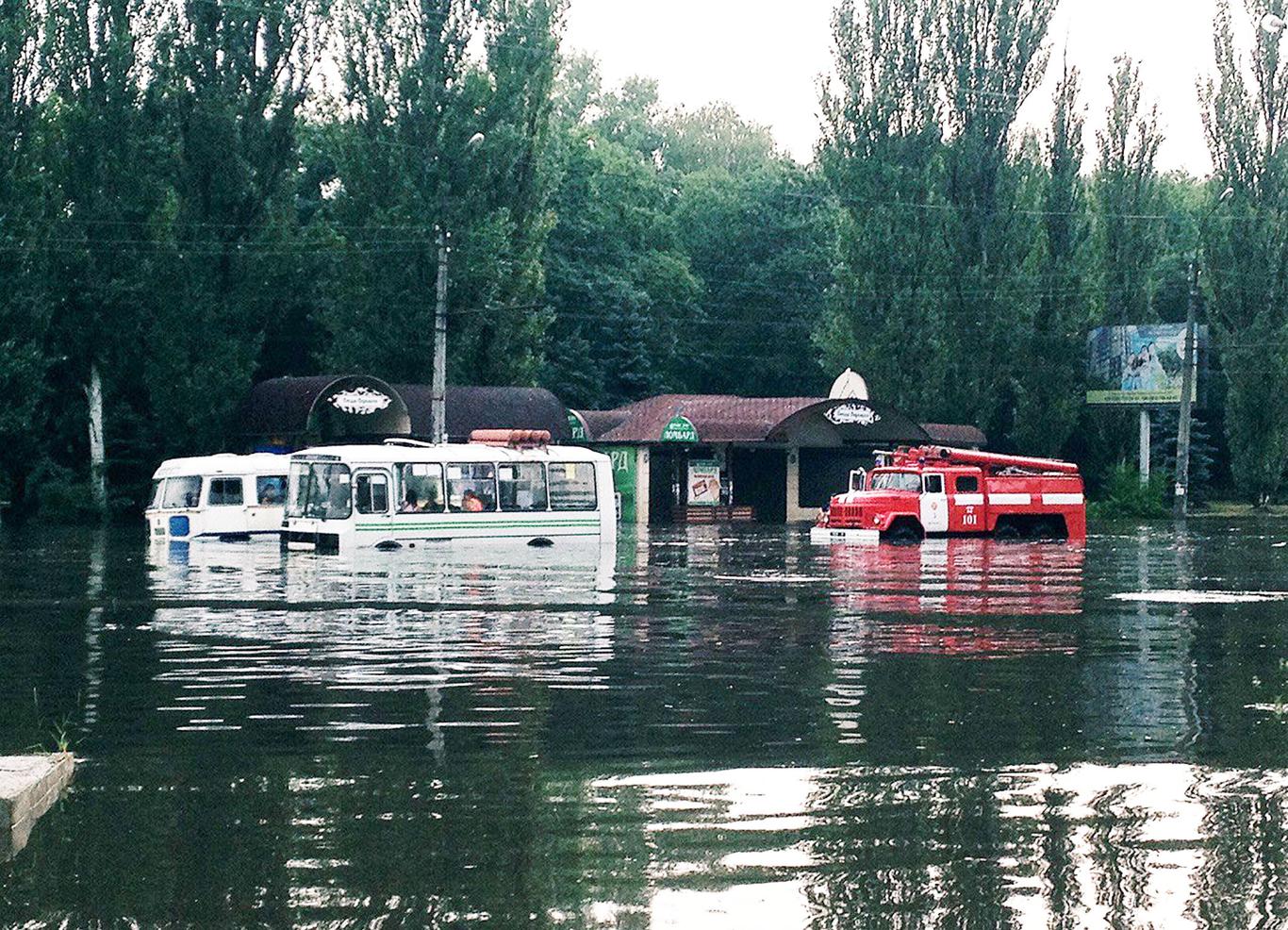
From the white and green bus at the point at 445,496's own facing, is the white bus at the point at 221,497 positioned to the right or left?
on its right

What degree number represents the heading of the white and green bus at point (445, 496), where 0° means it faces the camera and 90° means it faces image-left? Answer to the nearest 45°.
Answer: approximately 45°

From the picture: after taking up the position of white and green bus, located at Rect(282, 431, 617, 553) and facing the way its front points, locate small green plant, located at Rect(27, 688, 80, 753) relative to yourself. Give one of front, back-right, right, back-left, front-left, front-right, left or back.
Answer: front-left
